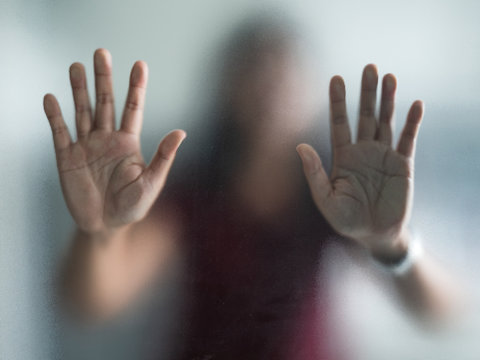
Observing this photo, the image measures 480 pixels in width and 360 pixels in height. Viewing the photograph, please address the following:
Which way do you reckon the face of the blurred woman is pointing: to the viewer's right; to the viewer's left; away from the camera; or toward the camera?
toward the camera

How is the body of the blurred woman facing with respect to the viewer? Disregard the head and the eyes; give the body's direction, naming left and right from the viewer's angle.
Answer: facing the viewer
